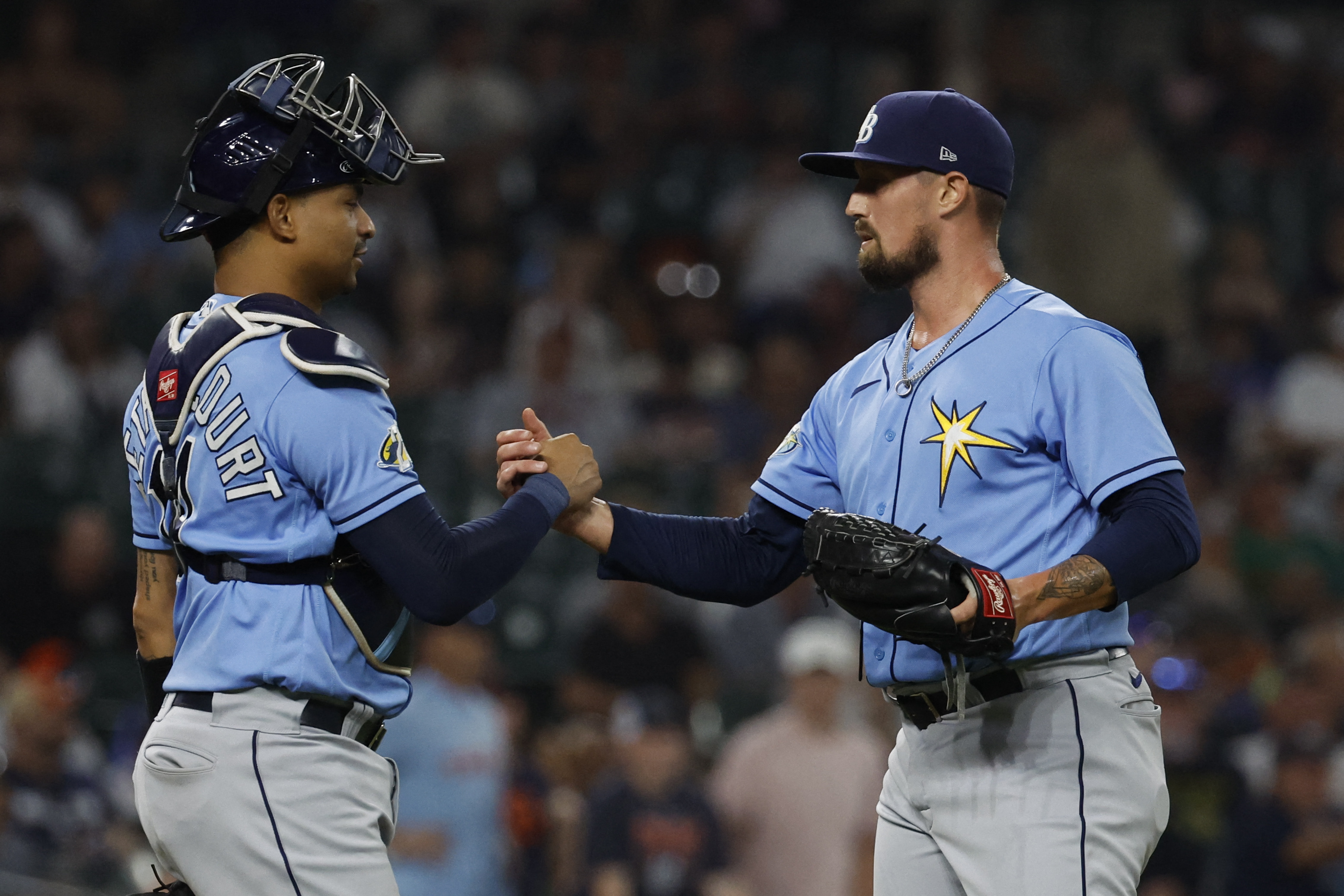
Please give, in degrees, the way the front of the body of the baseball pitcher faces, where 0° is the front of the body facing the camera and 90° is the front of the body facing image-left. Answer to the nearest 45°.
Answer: approximately 45°
